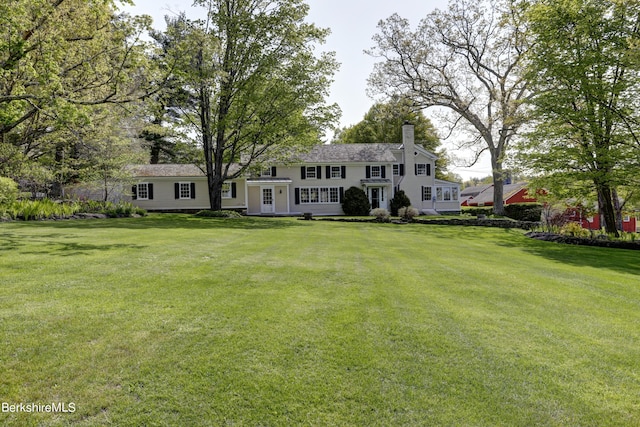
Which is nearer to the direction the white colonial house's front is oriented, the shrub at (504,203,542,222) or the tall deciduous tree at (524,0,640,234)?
the tall deciduous tree

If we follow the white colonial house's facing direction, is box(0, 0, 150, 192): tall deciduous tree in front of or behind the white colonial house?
in front

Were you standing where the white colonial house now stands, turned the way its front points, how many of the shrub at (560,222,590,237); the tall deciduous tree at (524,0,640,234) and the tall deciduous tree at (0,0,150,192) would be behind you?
0

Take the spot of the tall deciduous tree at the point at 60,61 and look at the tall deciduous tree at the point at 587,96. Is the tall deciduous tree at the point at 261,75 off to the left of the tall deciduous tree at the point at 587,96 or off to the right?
left

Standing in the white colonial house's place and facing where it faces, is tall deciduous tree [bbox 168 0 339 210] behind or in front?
in front

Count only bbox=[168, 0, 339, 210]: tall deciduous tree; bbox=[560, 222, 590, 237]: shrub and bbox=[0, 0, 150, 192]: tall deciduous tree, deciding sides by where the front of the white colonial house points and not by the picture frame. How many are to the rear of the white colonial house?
0

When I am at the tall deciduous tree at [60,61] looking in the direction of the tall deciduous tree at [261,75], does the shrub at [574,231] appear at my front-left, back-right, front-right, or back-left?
front-right

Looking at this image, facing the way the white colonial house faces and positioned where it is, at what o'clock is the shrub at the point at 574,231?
The shrub is roughly at 11 o'clock from the white colonial house.

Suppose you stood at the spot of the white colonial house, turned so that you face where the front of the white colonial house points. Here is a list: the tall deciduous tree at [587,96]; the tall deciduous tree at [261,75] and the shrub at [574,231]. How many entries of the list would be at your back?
0

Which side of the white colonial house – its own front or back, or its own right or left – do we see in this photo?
front

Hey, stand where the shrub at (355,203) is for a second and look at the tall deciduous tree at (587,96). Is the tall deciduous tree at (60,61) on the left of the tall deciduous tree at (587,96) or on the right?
right

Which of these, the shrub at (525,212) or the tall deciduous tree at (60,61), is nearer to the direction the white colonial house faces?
the tall deciduous tree

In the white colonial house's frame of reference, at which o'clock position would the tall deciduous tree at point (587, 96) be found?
The tall deciduous tree is roughly at 11 o'clock from the white colonial house.

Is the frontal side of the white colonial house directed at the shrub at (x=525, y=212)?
no
